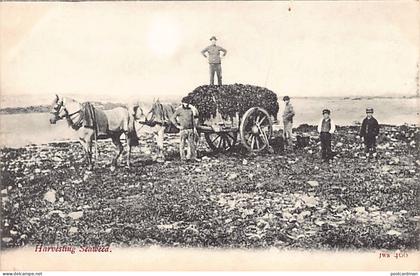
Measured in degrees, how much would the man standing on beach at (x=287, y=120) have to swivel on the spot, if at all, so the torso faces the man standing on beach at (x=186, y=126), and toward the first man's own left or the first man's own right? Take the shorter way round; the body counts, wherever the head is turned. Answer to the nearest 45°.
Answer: approximately 45° to the first man's own right

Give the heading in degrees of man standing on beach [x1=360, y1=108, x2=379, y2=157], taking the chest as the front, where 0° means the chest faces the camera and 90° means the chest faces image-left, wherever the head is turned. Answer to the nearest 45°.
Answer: approximately 0°

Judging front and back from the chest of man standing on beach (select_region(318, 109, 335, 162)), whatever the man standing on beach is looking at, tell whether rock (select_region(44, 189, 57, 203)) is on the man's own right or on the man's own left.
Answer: on the man's own right

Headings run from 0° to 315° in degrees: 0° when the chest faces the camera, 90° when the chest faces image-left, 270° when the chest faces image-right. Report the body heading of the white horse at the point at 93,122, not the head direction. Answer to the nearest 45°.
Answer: approximately 90°

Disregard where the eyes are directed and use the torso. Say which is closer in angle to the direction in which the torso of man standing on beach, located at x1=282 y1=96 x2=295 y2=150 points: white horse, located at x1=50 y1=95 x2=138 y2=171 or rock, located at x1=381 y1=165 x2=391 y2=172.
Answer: the white horse

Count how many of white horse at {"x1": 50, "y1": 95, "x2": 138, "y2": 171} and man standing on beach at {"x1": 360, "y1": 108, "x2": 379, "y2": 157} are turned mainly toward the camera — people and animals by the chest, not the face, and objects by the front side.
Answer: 1
